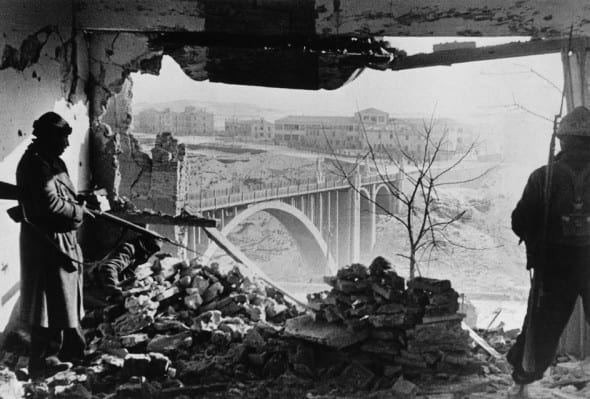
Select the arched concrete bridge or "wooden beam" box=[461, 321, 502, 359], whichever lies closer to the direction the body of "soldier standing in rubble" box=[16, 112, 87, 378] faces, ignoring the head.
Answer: the wooden beam

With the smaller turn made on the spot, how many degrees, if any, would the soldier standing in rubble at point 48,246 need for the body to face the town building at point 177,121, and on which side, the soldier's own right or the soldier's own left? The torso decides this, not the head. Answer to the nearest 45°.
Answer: approximately 90° to the soldier's own left

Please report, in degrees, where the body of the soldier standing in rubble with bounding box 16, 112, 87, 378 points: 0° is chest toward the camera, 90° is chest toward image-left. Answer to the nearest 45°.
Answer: approximately 270°

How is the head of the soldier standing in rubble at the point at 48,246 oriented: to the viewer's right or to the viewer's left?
to the viewer's right

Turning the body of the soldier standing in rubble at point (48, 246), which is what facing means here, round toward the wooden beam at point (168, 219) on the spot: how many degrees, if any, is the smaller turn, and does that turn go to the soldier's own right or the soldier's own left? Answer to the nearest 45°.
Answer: approximately 45° to the soldier's own left

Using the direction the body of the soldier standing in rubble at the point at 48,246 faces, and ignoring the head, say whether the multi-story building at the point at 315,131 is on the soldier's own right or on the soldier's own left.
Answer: on the soldier's own left

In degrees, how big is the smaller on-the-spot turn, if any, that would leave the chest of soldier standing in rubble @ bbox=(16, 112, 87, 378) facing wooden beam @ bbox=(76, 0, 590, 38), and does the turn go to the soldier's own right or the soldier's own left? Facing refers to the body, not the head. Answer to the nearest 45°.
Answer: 0° — they already face it

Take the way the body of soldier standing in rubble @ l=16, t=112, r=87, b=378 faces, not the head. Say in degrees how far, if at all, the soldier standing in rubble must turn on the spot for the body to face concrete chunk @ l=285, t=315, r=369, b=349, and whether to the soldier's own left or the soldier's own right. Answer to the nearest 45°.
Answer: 0° — they already face it
